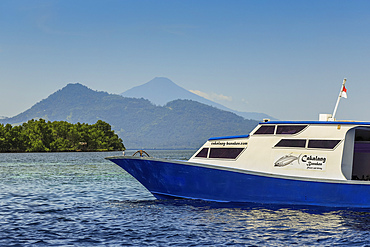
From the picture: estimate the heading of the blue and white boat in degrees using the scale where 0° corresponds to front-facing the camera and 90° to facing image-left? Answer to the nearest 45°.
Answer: approximately 90°
